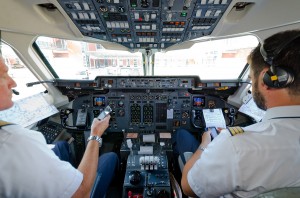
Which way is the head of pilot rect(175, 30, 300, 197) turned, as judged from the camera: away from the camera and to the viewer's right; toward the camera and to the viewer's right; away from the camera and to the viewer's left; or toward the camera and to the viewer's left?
away from the camera and to the viewer's left

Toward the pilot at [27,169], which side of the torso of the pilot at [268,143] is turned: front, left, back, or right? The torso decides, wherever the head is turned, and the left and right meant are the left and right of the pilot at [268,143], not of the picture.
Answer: left

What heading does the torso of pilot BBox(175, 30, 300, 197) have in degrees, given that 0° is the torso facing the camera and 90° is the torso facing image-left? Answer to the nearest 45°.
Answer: approximately 135°
